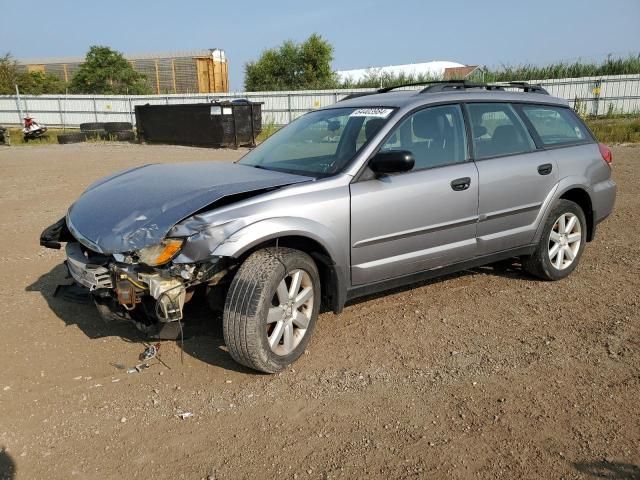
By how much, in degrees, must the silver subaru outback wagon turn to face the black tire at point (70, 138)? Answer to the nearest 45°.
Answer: approximately 90° to its right

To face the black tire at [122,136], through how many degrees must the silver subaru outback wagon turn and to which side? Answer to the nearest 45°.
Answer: approximately 90° to its right

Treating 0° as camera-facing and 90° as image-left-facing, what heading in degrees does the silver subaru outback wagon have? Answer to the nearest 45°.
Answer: approximately 45°

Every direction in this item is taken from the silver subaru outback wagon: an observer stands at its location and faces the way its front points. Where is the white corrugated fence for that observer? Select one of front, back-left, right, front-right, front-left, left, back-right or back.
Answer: back-right

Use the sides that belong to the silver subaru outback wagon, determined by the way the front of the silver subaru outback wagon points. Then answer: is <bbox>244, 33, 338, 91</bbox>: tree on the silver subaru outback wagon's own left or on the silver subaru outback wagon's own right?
on the silver subaru outback wagon's own right

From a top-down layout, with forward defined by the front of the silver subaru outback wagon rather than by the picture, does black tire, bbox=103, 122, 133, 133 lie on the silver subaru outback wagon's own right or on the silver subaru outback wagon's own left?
on the silver subaru outback wagon's own right

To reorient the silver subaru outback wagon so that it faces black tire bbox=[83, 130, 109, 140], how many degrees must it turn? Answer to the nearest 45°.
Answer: approximately 90° to its right

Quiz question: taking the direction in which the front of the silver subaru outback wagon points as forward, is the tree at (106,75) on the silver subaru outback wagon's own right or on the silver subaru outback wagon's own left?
on the silver subaru outback wagon's own right

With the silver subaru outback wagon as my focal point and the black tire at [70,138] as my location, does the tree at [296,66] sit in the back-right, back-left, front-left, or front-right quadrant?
back-left
